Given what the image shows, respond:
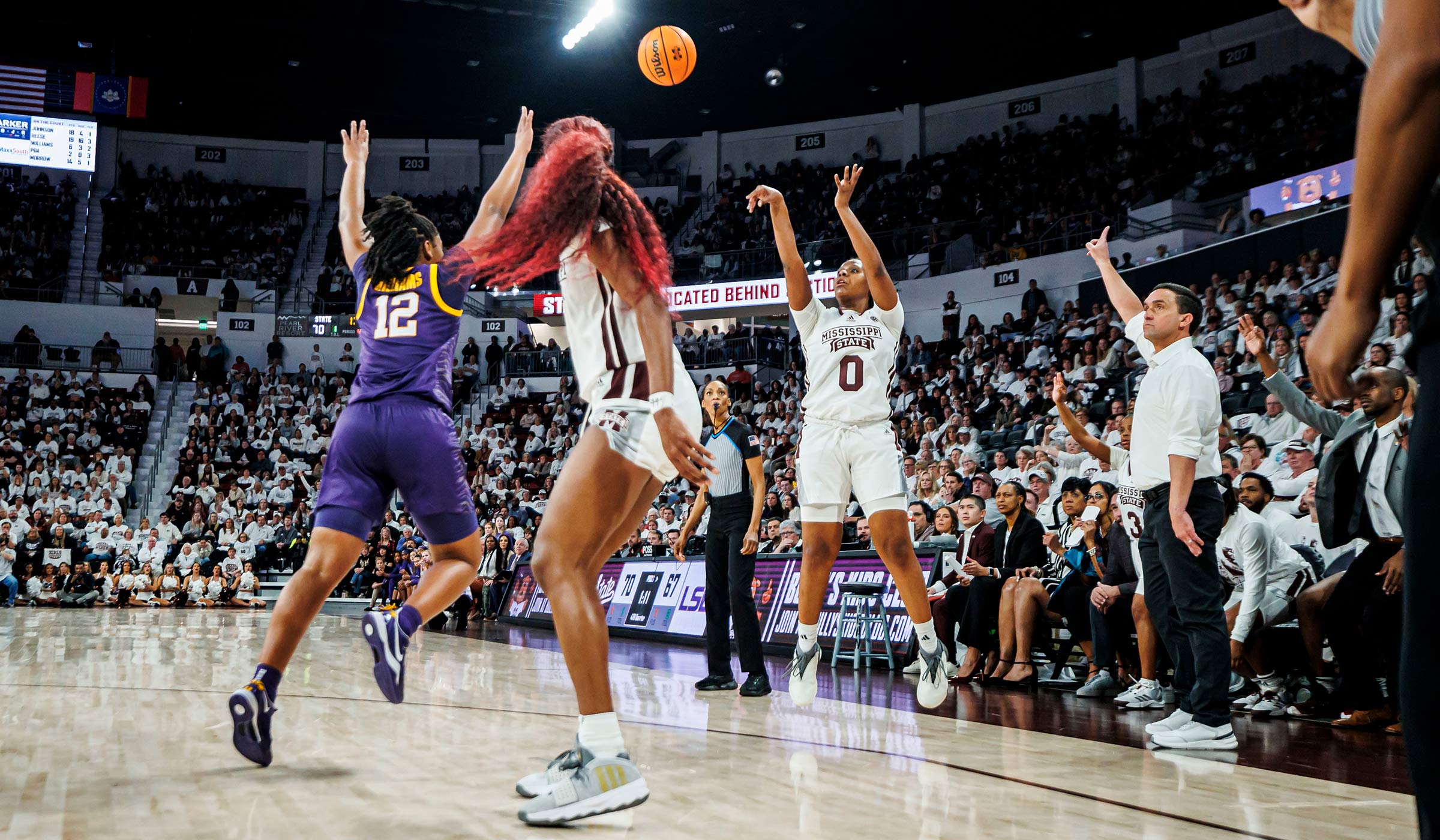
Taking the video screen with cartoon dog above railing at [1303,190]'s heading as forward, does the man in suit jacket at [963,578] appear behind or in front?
in front

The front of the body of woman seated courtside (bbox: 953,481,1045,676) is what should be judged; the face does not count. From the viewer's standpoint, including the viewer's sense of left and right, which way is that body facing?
facing the viewer and to the left of the viewer

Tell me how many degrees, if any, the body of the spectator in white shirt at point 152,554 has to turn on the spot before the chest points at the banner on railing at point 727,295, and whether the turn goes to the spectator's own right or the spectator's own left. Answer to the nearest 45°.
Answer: approximately 90° to the spectator's own left

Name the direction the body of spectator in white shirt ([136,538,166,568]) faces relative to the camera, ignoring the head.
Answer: toward the camera

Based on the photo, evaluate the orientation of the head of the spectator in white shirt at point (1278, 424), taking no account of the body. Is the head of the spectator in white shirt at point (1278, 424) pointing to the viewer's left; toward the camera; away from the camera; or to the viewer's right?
toward the camera

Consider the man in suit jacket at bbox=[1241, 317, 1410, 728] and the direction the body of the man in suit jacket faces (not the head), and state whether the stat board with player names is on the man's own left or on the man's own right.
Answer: on the man's own right

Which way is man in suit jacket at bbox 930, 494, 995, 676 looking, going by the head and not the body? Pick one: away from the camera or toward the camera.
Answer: toward the camera

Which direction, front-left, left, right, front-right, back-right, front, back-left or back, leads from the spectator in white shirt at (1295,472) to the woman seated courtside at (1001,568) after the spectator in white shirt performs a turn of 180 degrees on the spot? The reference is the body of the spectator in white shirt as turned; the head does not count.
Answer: back

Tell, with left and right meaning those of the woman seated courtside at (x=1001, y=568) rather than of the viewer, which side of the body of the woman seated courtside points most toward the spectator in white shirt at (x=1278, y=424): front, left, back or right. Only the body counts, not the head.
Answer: back

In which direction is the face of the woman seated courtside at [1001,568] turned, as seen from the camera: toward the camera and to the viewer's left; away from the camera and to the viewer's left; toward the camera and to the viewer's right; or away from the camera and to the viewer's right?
toward the camera and to the viewer's left

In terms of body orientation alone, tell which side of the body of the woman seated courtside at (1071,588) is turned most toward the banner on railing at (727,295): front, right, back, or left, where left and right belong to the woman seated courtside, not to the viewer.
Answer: right

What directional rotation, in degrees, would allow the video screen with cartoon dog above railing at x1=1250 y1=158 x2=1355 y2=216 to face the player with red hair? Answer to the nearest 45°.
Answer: approximately 45° to its left

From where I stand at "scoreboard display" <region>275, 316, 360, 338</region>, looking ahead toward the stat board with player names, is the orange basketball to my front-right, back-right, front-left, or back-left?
back-left

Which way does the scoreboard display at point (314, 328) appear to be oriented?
toward the camera

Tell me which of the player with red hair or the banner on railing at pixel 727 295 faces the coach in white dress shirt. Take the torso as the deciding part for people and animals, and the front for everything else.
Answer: the banner on railing

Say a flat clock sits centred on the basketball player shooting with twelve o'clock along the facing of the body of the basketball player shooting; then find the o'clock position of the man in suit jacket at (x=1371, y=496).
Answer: The man in suit jacket is roughly at 9 o'clock from the basketball player shooting.

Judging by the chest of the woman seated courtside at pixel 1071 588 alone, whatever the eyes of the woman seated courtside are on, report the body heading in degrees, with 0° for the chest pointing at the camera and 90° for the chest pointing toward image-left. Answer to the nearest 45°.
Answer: approximately 45°
